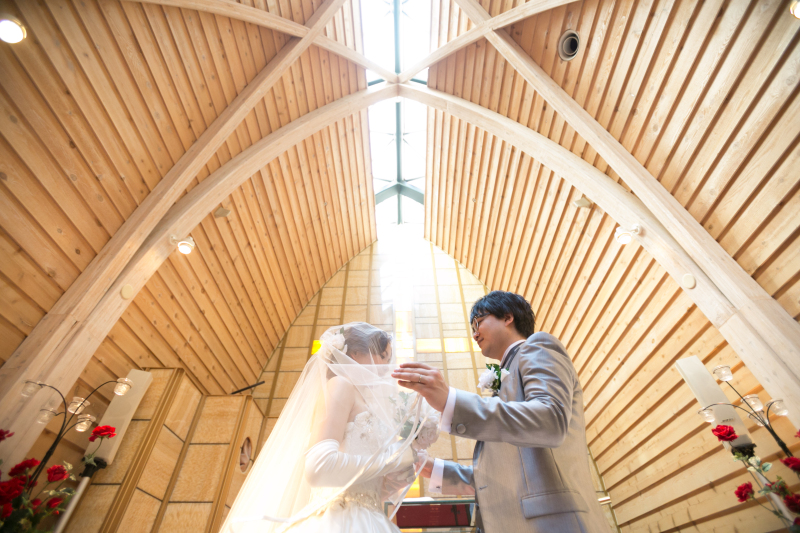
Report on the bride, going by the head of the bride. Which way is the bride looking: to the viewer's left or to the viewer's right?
to the viewer's right

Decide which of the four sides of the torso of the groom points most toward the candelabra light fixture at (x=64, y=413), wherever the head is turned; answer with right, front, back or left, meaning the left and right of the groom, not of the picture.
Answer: front

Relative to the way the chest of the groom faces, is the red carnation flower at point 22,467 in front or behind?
in front

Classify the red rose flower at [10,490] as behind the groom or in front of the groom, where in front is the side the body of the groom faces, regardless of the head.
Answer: in front

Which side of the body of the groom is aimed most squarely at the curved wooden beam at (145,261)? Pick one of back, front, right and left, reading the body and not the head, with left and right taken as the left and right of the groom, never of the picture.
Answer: front

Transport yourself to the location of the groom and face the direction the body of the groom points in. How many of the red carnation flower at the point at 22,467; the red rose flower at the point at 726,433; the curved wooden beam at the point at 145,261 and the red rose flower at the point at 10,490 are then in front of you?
3

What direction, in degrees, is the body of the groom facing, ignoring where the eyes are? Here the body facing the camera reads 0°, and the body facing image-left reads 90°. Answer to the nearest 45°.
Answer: approximately 90°
